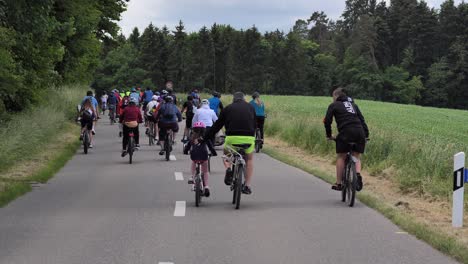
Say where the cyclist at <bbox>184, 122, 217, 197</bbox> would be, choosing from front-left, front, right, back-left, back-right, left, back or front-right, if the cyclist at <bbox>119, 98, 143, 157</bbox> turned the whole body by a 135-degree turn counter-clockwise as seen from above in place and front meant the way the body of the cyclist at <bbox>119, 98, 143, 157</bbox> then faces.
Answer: front-left

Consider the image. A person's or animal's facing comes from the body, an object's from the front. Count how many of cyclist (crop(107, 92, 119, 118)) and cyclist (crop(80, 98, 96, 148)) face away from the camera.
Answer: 2

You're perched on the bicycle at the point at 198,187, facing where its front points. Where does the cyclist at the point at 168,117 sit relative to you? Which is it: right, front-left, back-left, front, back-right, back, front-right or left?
front

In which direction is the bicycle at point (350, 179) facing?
away from the camera

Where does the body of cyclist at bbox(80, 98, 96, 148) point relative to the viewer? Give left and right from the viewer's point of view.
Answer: facing away from the viewer

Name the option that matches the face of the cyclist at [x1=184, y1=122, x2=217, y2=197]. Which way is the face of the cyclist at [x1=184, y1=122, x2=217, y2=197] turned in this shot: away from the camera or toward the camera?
away from the camera

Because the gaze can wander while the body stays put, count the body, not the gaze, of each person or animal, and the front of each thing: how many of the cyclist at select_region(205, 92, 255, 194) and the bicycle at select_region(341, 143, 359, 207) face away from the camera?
2

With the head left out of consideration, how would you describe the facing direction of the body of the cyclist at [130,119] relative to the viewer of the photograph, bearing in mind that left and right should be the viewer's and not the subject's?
facing away from the viewer

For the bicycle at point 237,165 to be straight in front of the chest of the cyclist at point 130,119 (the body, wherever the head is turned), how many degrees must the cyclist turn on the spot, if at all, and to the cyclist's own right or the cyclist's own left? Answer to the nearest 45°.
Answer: approximately 180°

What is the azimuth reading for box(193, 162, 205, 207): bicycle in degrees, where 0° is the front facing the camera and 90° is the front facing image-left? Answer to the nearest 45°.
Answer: approximately 180°

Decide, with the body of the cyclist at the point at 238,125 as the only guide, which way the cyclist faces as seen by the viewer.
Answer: away from the camera

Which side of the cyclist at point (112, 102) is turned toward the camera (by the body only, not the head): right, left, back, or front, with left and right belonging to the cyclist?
back
